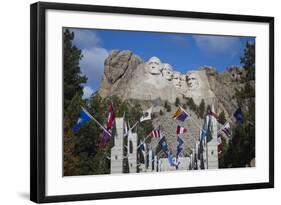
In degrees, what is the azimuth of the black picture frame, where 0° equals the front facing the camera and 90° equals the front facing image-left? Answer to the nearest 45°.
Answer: approximately 315°
